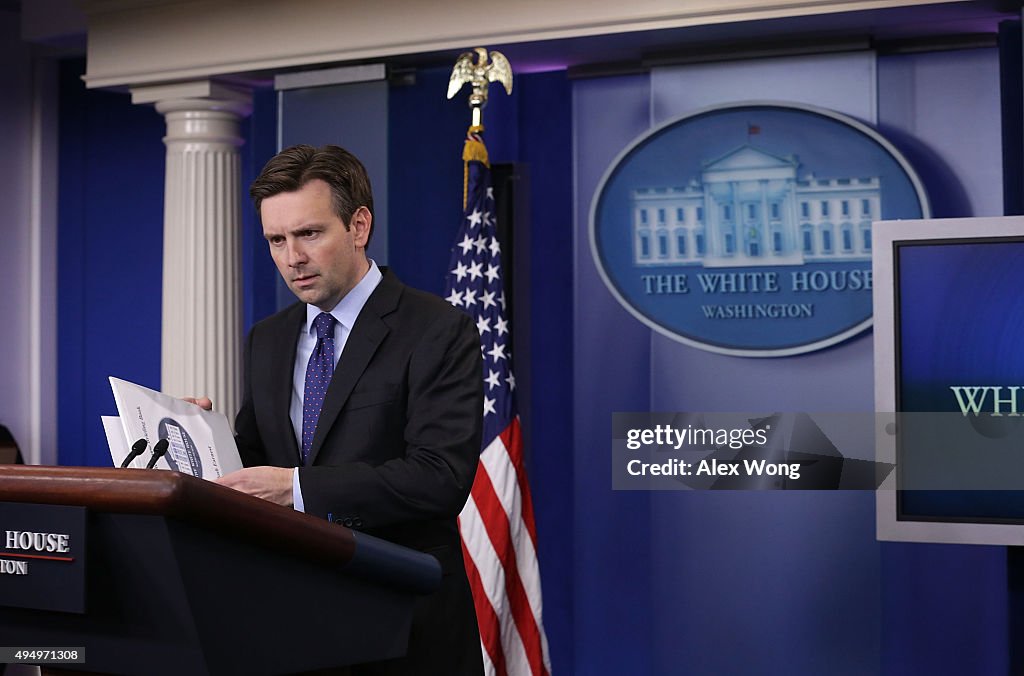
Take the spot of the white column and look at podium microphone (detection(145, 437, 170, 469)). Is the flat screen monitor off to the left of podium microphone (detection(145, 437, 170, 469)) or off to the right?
left

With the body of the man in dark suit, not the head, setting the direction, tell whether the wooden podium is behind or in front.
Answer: in front

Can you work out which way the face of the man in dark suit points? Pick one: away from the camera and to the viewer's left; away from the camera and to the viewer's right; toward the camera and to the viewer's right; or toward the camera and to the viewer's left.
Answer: toward the camera and to the viewer's left

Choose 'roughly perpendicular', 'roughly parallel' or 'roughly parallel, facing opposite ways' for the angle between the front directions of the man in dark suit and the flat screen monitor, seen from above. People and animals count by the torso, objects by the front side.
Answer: roughly parallel

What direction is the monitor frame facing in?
toward the camera

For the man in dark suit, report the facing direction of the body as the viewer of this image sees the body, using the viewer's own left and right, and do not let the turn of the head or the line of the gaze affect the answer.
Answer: facing the viewer and to the left of the viewer

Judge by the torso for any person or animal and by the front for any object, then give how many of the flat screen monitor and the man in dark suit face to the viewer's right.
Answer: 0

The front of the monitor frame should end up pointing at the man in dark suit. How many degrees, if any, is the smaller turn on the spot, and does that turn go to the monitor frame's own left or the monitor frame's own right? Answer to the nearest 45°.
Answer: approximately 45° to the monitor frame's own right

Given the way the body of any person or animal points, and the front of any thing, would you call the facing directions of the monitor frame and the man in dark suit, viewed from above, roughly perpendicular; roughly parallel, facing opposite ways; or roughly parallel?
roughly parallel

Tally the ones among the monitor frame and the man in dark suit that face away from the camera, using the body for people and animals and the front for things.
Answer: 0

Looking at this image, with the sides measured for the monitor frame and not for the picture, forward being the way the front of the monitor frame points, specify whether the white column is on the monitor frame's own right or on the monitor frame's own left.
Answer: on the monitor frame's own right

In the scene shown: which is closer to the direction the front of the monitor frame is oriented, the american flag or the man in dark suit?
the man in dark suit

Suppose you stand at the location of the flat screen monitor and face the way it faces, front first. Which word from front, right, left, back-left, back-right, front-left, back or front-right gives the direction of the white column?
right

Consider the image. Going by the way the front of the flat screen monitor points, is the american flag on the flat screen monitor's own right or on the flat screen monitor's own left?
on the flat screen monitor's own right

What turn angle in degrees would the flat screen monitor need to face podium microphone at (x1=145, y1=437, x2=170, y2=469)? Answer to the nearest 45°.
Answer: approximately 45° to its right
